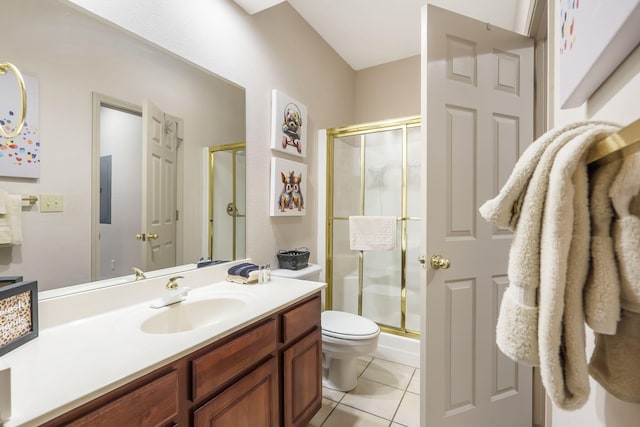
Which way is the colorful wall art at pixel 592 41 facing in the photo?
to the viewer's left

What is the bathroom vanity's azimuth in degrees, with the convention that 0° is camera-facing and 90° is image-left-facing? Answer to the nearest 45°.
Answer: approximately 315°

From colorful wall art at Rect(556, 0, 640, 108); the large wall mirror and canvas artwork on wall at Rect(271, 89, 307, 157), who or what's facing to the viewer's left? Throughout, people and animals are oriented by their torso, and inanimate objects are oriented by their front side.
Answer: the colorful wall art

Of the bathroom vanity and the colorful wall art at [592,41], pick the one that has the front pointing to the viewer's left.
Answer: the colorful wall art

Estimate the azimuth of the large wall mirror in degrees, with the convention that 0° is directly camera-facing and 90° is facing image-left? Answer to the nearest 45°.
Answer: approximately 315°

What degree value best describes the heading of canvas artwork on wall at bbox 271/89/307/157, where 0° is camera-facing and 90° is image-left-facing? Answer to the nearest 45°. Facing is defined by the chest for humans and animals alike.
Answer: approximately 315°

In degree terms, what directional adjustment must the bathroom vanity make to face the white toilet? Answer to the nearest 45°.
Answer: approximately 90° to its left
